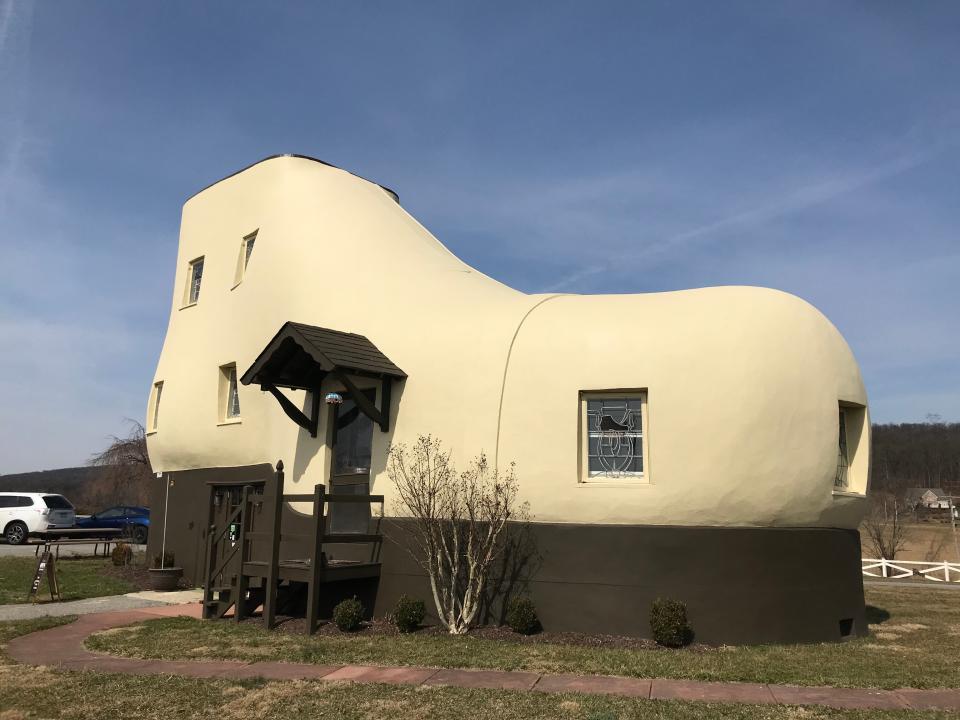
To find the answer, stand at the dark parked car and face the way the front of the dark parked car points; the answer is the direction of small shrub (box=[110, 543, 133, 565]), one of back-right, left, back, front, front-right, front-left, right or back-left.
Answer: left

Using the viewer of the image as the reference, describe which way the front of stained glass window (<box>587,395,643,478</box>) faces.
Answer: facing the viewer

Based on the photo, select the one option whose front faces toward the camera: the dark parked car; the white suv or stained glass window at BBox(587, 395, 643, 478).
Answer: the stained glass window

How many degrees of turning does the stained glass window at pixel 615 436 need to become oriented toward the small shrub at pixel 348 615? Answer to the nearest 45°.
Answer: approximately 90° to its right

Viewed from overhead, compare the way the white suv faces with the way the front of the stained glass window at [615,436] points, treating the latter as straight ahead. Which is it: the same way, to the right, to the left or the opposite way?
to the right

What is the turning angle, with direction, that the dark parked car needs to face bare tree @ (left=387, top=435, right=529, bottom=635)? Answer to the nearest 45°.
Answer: approximately 90° to its left

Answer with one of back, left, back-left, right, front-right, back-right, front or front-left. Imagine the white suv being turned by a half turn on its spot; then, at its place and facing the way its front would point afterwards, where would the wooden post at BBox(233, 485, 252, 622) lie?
front-right

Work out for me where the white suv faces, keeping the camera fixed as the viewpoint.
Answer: facing away from the viewer and to the left of the viewer

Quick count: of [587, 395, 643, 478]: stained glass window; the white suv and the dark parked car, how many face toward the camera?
1

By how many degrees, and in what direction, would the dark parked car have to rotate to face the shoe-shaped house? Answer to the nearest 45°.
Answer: approximately 90° to its left

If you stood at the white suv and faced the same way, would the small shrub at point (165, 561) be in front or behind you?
behind

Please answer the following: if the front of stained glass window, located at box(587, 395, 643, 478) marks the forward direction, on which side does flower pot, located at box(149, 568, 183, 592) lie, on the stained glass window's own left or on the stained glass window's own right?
on the stained glass window's own right

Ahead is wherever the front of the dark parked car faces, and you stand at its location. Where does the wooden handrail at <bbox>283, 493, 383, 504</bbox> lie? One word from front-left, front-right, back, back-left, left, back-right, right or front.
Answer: left
